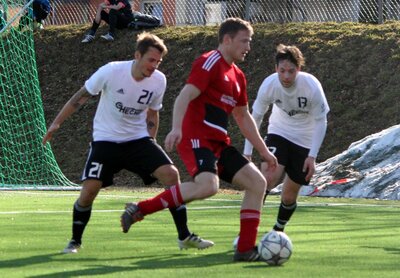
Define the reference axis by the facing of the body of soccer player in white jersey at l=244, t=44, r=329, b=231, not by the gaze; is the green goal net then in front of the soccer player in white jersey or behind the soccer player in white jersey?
behind

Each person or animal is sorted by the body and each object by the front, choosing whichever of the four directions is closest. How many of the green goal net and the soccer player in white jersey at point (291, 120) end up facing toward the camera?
1

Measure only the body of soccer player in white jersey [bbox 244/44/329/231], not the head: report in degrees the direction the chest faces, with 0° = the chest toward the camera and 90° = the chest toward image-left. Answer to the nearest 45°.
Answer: approximately 0°

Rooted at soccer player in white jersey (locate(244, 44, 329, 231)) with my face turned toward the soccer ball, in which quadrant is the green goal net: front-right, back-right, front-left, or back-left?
back-right

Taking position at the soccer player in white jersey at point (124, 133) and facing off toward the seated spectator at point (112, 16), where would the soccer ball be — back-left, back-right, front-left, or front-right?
back-right

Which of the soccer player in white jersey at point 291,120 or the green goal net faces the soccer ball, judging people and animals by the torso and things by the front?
the soccer player in white jersey

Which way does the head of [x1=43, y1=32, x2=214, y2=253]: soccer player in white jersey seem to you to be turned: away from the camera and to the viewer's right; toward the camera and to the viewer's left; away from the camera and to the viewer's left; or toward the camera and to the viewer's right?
toward the camera and to the viewer's right
